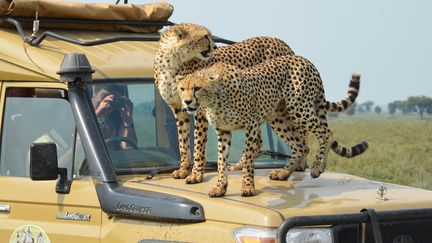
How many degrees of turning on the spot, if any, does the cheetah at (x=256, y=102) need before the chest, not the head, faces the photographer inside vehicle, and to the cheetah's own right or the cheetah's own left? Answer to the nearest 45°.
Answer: approximately 45° to the cheetah's own right

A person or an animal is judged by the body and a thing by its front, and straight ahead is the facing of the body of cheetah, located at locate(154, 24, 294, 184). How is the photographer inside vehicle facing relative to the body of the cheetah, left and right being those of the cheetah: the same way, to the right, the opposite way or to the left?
to the left

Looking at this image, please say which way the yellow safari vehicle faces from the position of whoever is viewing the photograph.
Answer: facing the viewer and to the right of the viewer

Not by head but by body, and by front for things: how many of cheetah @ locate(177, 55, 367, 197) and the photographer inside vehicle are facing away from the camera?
0

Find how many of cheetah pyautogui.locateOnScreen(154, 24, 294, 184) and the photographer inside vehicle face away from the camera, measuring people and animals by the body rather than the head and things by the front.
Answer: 0

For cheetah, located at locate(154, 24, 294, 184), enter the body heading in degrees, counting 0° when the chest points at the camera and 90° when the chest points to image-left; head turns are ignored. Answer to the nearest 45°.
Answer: approximately 45°

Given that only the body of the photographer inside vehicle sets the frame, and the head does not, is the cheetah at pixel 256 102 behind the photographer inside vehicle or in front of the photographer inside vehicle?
in front

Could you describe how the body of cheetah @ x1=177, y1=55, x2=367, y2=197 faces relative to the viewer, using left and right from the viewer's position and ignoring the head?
facing the viewer and to the left of the viewer
